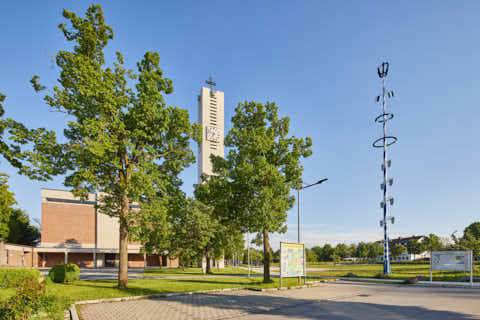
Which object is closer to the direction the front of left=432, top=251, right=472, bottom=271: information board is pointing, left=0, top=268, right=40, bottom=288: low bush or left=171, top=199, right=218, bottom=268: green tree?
the low bush

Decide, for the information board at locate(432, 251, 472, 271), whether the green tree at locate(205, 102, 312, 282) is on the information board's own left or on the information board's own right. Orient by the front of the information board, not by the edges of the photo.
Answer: on the information board's own right

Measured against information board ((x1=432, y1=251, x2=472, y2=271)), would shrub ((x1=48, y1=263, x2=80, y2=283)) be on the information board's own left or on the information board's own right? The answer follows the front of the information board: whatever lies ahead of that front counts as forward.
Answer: on the information board's own right

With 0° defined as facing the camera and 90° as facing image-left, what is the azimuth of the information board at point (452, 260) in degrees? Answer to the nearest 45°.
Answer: approximately 0°

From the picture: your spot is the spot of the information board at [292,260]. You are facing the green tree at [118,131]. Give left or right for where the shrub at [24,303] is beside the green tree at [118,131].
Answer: left

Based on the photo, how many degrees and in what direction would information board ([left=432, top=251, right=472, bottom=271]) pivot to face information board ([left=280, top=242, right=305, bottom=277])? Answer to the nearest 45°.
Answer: approximately 45° to its right
